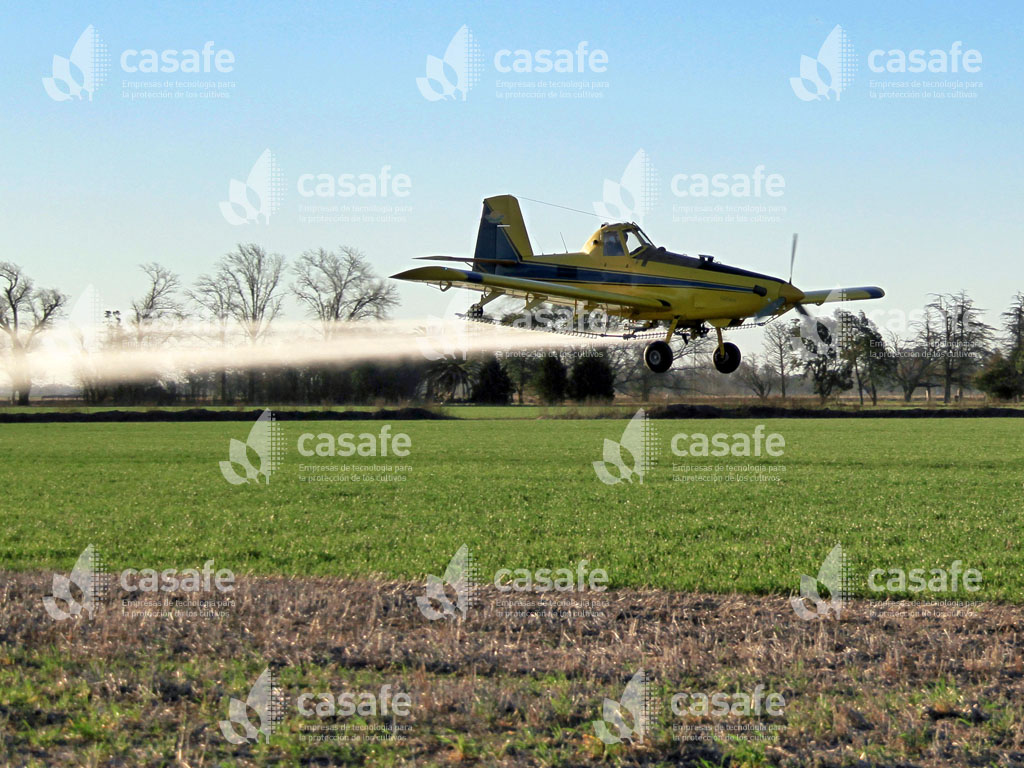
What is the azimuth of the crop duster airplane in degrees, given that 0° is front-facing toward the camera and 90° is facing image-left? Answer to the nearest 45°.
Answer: approximately 315°
